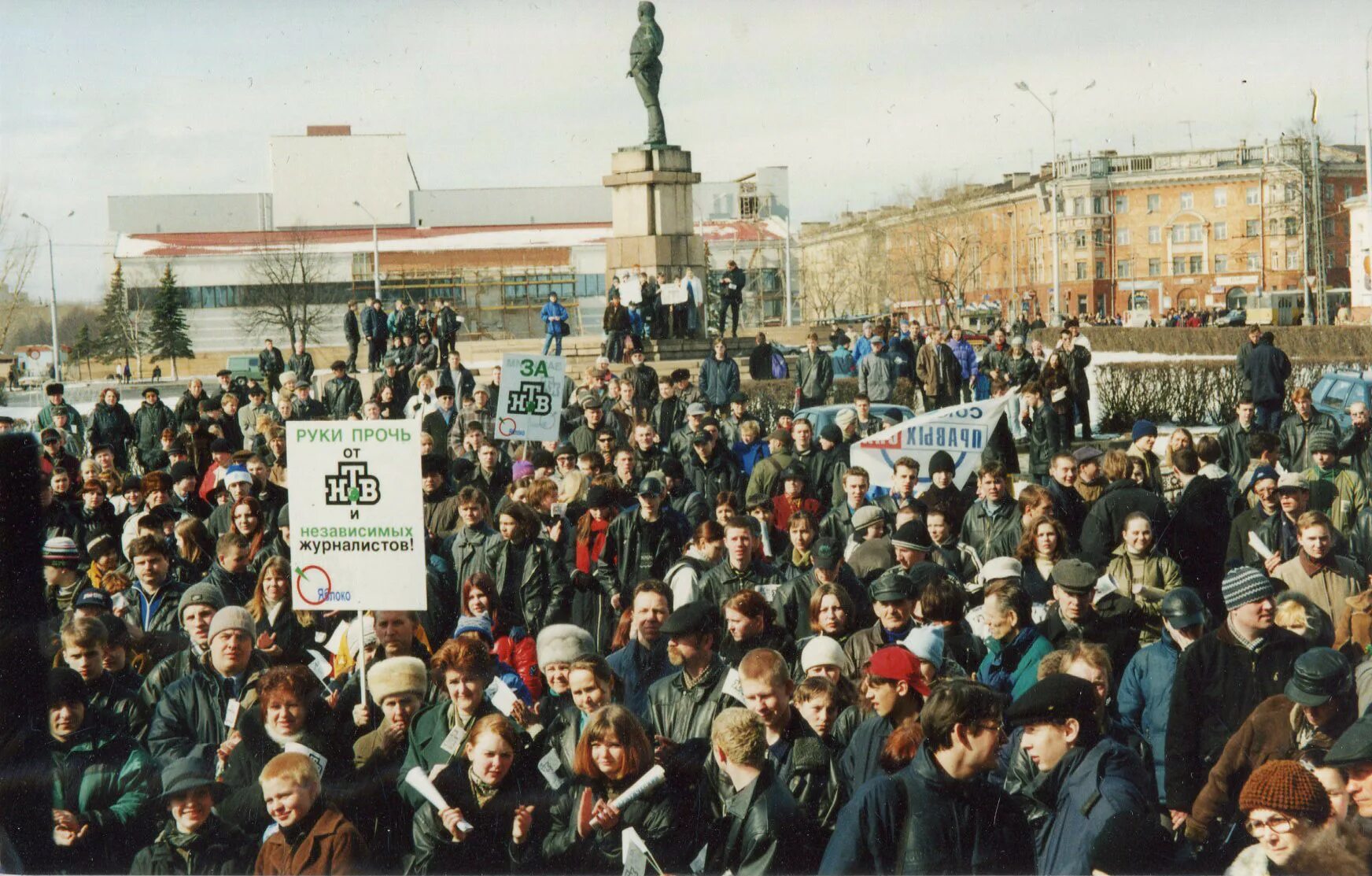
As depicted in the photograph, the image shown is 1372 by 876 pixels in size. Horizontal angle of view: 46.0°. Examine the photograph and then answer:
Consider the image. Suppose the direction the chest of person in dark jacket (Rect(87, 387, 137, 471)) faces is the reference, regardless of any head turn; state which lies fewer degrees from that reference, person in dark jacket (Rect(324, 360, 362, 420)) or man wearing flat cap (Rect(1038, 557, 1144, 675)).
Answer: the man wearing flat cap

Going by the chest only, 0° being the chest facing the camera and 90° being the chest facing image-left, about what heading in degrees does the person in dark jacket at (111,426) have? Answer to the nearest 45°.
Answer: approximately 0°

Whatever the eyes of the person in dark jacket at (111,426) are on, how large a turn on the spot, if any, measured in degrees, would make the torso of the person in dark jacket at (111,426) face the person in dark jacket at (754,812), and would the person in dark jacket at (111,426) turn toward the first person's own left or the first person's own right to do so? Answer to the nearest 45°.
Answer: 0° — they already face them

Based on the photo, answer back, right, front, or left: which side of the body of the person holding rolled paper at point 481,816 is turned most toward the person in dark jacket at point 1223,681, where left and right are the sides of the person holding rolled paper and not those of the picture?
left

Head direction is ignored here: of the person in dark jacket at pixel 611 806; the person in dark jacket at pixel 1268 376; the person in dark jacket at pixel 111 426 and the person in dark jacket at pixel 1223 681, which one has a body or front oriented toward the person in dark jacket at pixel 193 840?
the person in dark jacket at pixel 111 426

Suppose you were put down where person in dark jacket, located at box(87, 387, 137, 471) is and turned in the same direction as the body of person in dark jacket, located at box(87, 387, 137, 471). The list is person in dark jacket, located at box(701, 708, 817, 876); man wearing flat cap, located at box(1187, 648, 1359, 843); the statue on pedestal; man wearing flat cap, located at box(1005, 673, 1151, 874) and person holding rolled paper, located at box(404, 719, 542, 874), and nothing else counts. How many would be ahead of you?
4

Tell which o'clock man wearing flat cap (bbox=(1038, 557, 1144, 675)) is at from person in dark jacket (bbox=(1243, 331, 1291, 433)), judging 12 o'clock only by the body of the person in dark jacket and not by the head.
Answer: The man wearing flat cap is roughly at 6 o'clock from the person in dark jacket.

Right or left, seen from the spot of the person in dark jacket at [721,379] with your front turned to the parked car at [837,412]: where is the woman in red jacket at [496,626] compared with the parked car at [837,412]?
right
